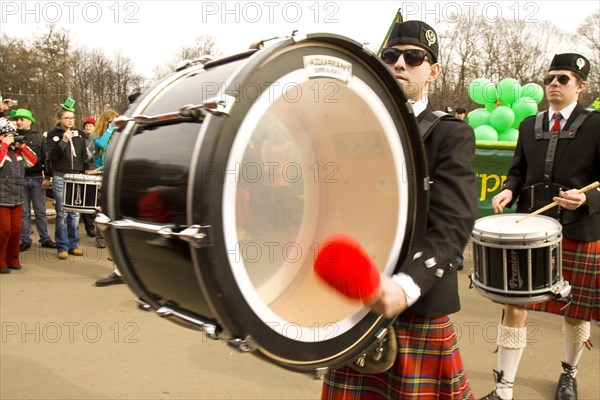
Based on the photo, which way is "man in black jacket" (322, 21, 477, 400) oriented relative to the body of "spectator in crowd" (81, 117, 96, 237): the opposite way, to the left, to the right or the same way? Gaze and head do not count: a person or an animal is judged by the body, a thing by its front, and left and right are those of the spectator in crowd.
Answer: to the right

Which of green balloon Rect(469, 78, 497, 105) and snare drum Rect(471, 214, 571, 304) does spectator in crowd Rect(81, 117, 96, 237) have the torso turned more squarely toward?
the snare drum

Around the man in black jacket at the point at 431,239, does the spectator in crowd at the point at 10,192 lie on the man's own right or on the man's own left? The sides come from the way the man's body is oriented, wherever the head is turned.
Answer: on the man's own right

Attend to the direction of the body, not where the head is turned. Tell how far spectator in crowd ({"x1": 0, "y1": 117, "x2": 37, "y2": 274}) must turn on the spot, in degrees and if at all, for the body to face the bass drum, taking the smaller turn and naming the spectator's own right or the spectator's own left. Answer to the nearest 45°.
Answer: approximately 45° to the spectator's own right

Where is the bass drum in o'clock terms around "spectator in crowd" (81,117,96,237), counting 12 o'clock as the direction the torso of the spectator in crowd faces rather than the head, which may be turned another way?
The bass drum is roughly at 12 o'clock from the spectator in crowd.

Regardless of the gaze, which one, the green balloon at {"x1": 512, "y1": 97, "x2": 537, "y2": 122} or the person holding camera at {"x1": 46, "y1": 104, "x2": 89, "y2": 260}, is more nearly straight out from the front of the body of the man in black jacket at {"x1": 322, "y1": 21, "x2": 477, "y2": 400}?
the person holding camera

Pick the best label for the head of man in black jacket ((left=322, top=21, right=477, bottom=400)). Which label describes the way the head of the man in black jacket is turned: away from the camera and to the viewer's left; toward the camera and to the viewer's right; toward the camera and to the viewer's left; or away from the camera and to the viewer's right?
toward the camera and to the viewer's left

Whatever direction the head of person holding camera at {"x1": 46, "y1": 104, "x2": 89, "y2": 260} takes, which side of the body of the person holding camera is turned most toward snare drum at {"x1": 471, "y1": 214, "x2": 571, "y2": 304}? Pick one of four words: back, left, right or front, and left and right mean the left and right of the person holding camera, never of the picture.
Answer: front

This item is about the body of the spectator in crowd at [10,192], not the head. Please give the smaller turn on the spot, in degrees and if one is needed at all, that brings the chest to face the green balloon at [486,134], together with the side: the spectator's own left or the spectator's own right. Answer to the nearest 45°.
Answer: approximately 45° to the spectator's own left

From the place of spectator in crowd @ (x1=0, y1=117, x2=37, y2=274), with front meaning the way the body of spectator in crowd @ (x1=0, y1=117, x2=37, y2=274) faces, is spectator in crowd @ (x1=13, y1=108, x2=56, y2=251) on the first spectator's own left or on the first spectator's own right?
on the first spectator's own left

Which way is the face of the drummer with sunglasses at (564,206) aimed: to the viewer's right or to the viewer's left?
to the viewer's left

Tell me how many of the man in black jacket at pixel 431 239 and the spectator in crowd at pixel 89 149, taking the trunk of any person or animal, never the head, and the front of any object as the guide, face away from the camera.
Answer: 0
